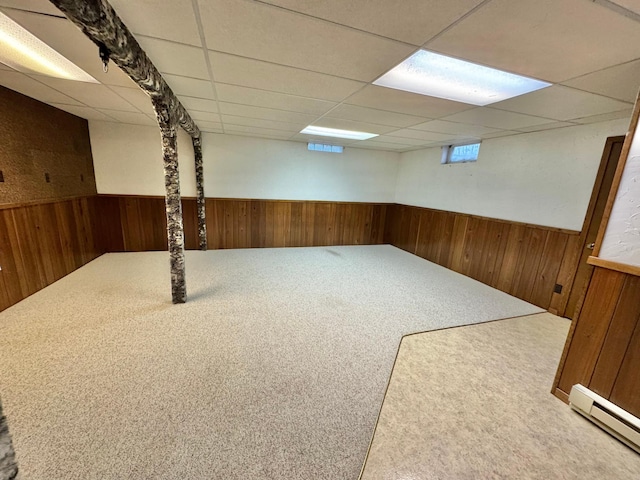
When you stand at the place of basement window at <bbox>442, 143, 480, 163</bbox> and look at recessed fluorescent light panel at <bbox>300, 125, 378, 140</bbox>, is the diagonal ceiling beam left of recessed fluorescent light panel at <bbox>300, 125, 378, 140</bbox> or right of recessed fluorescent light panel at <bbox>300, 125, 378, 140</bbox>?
left

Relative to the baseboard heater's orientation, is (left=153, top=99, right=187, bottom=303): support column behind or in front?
in front

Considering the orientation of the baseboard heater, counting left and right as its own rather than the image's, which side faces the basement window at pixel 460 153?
right

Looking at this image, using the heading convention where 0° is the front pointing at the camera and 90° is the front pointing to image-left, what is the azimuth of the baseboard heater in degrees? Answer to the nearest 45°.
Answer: approximately 45°

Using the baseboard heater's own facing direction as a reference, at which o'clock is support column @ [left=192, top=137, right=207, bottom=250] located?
The support column is roughly at 1 o'clock from the baseboard heater.

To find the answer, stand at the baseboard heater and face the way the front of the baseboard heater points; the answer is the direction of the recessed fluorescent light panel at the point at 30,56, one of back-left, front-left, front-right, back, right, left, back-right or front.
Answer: front

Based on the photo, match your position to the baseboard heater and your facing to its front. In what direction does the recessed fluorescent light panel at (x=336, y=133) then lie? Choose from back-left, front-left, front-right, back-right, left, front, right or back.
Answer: front-right

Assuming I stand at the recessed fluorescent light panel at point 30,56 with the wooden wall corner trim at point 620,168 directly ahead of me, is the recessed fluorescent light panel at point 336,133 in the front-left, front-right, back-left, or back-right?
front-left

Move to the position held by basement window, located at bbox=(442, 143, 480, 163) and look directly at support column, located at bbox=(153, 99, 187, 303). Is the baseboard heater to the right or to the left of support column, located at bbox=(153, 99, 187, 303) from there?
left

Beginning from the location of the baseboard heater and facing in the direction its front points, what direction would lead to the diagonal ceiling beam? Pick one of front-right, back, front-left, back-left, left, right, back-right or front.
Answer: front
